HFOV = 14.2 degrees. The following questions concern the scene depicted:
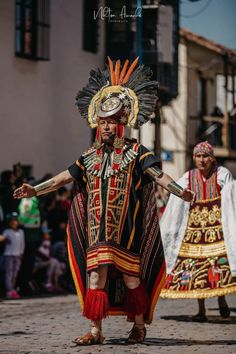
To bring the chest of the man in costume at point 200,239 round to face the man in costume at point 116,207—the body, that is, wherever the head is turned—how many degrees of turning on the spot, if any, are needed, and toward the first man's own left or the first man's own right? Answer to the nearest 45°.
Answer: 0° — they already face them

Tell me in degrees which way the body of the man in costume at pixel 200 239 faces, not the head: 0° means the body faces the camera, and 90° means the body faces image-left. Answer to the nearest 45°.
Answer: approximately 0°

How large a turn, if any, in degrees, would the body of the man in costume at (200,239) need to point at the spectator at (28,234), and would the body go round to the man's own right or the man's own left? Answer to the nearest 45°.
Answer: approximately 135° to the man's own right

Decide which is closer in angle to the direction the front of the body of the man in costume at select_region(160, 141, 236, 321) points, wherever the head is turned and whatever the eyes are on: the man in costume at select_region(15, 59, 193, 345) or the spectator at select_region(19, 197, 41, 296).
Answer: the man in costume
